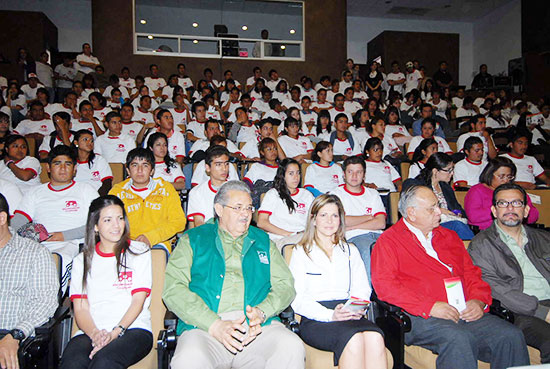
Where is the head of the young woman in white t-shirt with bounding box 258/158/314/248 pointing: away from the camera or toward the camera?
toward the camera

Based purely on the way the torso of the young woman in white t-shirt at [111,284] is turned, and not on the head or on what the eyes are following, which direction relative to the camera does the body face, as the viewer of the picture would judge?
toward the camera

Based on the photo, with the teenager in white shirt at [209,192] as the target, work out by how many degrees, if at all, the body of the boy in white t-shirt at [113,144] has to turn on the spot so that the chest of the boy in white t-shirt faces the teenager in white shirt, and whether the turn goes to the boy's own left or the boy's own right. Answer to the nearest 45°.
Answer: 0° — they already face them

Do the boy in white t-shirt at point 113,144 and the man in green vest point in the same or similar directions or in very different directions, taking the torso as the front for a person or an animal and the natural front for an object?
same or similar directions

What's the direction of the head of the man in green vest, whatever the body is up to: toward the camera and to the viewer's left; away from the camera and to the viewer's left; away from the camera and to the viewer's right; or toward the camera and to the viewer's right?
toward the camera and to the viewer's right

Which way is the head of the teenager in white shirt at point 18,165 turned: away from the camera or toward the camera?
toward the camera

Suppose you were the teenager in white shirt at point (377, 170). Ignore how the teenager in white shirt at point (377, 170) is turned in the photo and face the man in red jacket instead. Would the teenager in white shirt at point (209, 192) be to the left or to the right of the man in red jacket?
right

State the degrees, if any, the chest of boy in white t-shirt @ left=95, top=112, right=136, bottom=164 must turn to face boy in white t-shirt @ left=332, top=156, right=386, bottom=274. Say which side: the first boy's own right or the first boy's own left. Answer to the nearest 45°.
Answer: approximately 45° to the first boy's own left

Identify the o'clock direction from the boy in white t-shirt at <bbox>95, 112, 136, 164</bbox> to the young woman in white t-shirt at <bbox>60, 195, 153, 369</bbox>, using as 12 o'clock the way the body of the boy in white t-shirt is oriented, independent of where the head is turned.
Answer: The young woman in white t-shirt is roughly at 12 o'clock from the boy in white t-shirt.

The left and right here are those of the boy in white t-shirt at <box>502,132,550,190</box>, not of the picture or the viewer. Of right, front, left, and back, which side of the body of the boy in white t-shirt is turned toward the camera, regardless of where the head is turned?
front

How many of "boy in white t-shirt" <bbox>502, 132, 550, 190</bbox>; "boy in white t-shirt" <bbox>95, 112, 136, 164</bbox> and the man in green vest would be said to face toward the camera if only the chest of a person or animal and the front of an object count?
3

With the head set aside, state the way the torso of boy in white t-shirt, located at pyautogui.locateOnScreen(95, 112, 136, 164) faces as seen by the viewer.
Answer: toward the camera

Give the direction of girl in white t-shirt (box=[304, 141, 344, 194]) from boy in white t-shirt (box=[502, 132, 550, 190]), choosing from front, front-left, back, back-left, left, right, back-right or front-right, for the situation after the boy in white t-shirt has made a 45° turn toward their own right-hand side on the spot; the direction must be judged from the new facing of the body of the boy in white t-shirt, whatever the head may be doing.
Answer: front

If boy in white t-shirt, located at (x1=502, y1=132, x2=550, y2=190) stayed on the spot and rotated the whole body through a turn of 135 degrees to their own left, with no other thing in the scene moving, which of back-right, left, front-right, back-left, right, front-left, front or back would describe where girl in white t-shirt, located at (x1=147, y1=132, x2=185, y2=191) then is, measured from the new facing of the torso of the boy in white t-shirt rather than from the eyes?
back

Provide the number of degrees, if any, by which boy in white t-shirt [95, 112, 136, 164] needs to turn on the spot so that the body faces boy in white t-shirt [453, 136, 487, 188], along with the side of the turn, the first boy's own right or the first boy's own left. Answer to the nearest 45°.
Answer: approximately 45° to the first boy's own left

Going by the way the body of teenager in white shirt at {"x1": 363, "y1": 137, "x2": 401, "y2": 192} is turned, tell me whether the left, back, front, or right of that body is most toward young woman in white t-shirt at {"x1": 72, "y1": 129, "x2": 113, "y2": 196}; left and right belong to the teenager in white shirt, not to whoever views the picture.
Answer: right

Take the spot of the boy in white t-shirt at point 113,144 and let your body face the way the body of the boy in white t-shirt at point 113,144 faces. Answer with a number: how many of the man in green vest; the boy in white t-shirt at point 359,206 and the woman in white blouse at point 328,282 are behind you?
0

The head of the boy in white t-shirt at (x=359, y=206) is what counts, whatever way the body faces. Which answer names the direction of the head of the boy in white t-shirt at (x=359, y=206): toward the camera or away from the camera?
toward the camera
